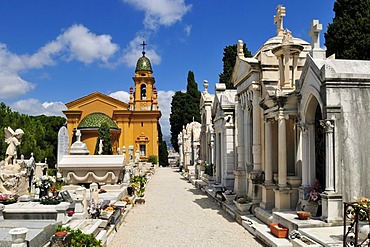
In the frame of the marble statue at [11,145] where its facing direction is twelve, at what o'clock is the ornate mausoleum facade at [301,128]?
The ornate mausoleum facade is roughly at 12 o'clock from the marble statue.

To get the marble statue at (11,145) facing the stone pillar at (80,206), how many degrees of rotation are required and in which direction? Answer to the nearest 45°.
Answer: approximately 45° to its right

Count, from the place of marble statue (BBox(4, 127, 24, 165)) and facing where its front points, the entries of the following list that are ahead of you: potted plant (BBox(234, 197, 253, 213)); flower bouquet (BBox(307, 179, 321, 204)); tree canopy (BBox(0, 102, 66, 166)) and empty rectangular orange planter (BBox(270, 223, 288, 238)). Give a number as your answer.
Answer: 3

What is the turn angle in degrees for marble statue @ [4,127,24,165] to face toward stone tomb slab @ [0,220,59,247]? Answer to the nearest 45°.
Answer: approximately 45° to its right

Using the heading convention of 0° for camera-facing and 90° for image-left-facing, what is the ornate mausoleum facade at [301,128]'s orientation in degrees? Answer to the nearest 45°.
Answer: approximately 45°

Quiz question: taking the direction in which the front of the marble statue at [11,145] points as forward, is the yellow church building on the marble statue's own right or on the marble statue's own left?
on the marble statue's own left

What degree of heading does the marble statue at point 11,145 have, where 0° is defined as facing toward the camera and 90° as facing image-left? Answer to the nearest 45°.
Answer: approximately 315°
